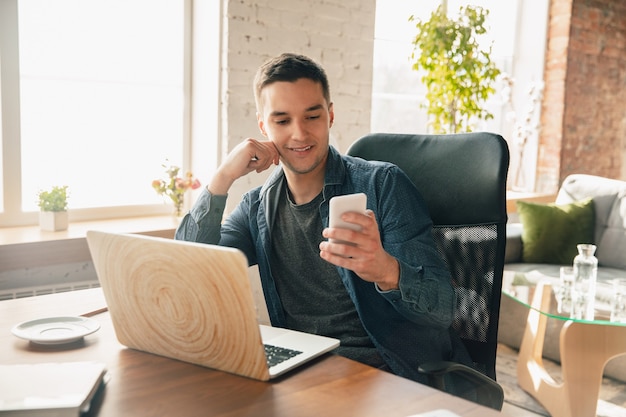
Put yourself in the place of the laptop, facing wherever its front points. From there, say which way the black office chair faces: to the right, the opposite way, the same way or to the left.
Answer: the opposite way

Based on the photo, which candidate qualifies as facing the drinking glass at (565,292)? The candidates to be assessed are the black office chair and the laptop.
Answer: the laptop

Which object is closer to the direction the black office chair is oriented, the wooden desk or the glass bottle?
the wooden desk

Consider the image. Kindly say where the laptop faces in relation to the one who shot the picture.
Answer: facing away from the viewer and to the right of the viewer

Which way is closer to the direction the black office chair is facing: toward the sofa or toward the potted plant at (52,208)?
the potted plant

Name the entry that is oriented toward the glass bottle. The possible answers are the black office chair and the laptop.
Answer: the laptop

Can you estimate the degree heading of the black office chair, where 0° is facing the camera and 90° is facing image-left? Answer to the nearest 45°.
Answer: approximately 45°

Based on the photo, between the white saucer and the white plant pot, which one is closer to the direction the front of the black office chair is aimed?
the white saucer

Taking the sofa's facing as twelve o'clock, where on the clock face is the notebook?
The notebook is roughly at 11 o'clock from the sofa.

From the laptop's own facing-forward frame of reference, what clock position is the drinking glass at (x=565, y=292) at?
The drinking glass is roughly at 12 o'clock from the laptop.

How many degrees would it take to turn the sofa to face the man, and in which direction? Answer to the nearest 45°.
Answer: approximately 45° to its left

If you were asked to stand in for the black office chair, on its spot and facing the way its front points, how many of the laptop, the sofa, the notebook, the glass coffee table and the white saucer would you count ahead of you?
3

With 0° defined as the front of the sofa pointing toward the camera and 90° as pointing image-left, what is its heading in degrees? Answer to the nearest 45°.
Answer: approximately 45°
